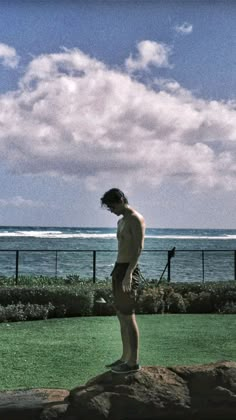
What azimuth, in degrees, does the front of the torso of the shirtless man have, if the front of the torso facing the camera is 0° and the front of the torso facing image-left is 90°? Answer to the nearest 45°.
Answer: approximately 90°

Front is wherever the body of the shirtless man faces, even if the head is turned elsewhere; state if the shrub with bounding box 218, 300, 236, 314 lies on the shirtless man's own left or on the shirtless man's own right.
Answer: on the shirtless man's own right

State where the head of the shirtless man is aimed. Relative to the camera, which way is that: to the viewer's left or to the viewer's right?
to the viewer's left

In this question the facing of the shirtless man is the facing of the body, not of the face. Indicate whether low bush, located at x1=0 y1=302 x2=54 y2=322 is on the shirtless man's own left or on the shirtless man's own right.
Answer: on the shirtless man's own right

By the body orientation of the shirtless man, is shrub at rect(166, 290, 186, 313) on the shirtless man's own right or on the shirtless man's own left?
on the shirtless man's own right

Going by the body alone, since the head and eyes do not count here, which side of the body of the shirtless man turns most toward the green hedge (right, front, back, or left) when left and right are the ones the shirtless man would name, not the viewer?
right

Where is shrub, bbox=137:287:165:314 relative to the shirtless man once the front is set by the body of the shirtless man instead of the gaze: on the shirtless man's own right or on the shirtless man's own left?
on the shirtless man's own right
